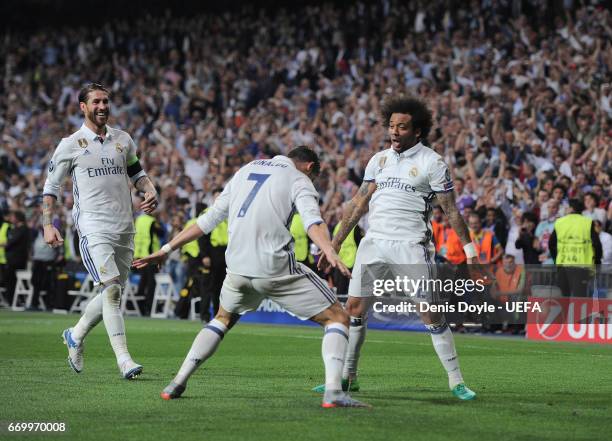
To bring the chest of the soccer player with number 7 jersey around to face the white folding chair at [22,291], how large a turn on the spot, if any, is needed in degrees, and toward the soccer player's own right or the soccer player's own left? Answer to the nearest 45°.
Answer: approximately 45° to the soccer player's own left

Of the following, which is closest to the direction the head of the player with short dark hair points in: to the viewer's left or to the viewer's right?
to the viewer's right

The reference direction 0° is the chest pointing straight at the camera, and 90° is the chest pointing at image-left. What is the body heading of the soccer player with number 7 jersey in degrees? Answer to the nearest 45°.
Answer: approximately 225°

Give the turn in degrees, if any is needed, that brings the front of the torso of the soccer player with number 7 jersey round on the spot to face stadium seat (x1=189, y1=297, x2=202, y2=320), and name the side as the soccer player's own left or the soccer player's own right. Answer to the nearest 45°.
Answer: approximately 45° to the soccer player's own left
